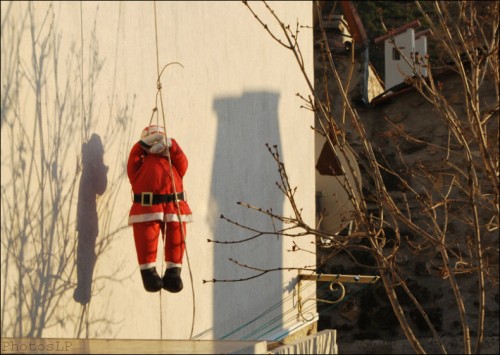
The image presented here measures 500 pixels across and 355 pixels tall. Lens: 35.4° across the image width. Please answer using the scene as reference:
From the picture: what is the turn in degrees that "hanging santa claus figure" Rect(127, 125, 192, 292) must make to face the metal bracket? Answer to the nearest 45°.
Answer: approximately 135° to its left

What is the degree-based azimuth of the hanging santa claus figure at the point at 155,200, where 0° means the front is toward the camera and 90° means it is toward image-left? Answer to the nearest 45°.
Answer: approximately 0°
